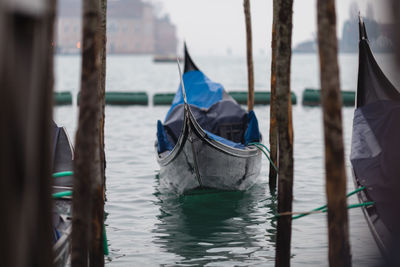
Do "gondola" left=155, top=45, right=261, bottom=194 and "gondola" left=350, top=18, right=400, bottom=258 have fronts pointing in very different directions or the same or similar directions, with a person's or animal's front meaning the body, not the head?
same or similar directions

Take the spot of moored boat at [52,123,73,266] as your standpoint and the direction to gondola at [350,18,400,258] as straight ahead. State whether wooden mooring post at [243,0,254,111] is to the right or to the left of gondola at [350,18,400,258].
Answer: left

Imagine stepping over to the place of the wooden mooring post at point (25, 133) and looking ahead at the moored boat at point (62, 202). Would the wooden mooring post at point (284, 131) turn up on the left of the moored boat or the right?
right

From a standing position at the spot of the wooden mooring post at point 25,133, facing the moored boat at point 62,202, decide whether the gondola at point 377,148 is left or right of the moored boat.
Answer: right
